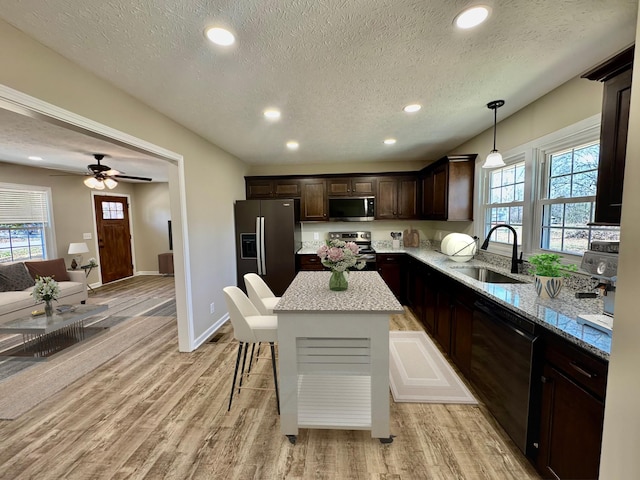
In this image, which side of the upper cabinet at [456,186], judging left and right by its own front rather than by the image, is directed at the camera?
left

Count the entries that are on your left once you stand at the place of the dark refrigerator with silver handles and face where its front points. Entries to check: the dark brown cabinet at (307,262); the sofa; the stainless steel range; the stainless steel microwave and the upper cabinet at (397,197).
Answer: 4

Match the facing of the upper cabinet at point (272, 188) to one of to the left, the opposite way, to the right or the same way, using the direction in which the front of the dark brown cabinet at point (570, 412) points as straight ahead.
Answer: to the left

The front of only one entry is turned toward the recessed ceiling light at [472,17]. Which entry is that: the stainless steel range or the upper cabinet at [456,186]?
the stainless steel range

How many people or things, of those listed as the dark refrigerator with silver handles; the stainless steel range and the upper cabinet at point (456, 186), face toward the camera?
2

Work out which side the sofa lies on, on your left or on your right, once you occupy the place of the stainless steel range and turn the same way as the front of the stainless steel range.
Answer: on your right

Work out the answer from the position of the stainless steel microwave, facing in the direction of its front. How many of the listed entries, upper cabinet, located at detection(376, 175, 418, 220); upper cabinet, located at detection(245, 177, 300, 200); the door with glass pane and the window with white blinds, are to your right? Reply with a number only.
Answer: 3

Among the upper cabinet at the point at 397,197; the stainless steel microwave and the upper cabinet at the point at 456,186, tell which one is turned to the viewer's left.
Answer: the upper cabinet at the point at 456,186

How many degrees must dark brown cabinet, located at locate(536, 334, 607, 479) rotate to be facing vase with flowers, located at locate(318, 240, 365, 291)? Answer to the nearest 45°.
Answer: approximately 45° to its right

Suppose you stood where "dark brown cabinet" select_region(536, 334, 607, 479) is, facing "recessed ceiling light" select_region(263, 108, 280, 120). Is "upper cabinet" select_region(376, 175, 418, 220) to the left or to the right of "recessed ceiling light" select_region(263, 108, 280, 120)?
right

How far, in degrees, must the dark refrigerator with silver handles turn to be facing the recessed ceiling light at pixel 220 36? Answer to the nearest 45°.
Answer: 0° — it already faces it

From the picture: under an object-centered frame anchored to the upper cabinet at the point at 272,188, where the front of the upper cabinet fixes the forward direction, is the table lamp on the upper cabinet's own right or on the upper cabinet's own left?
on the upper cabinet's own right
